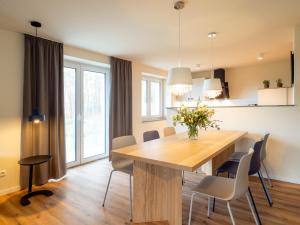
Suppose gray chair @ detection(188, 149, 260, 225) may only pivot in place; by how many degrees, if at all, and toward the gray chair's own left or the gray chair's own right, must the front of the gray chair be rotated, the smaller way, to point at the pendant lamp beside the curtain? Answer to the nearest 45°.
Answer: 0° — it already faces it

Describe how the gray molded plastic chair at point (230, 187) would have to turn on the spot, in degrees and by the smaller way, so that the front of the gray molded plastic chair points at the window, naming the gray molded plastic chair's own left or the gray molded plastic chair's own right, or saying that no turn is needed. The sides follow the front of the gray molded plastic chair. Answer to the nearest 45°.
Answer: approximately 45° to the gray molded plastic chair's own right

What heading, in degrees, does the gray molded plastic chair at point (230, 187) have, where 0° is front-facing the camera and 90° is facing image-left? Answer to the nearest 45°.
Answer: approximately 90°

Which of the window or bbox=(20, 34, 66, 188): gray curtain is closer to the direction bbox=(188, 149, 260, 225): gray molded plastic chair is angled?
the gray curtain

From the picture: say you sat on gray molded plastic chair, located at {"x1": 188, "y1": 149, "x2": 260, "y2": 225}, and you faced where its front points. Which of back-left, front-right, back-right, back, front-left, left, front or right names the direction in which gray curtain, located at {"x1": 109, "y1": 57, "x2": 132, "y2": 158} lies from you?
front-right

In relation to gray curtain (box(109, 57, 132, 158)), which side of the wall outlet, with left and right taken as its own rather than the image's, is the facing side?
left

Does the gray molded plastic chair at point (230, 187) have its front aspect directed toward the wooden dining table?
yes

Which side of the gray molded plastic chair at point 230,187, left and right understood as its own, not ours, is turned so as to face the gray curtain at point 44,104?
front
